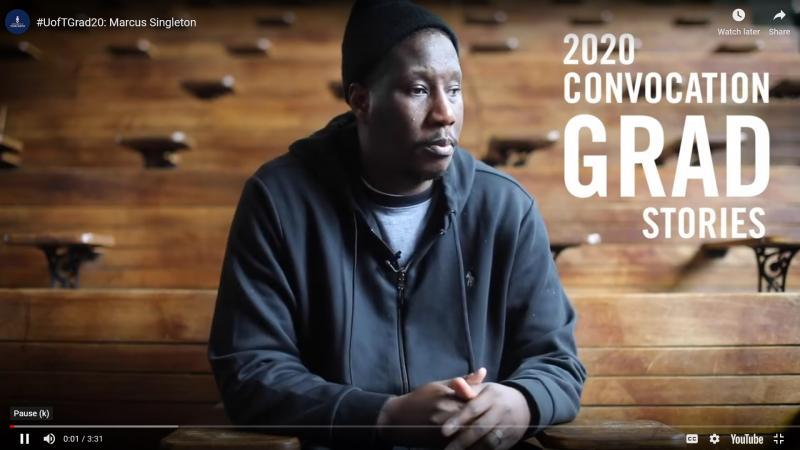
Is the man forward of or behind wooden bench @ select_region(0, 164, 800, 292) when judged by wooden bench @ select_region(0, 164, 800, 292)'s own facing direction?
forward

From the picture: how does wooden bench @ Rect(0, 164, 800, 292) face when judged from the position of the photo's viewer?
facing the viewer
